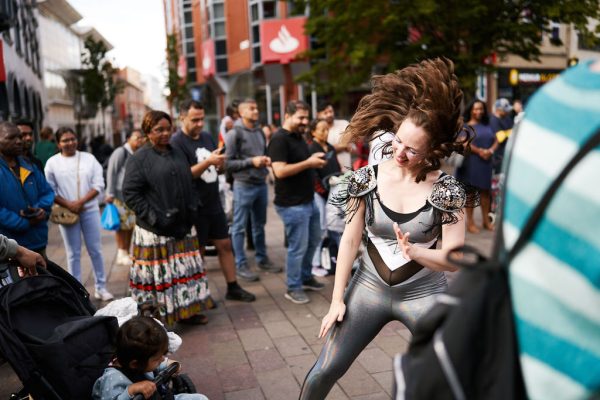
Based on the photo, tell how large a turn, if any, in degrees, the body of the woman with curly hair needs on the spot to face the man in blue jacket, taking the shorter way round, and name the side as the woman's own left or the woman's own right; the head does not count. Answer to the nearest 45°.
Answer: approximately 135° to the woman's own right

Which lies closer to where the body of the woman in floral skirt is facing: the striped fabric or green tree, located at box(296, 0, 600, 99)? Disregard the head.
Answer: the striped fabric

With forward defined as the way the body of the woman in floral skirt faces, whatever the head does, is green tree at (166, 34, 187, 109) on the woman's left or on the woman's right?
on the woman's left

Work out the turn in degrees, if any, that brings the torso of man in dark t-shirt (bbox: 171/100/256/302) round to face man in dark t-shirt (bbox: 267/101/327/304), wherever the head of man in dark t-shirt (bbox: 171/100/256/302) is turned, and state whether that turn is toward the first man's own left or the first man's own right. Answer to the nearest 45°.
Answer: approximately 45° to the first man's own left

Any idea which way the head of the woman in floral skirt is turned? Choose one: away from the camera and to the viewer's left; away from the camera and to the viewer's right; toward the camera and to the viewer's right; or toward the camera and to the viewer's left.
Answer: toward the camera and to the viewer's right

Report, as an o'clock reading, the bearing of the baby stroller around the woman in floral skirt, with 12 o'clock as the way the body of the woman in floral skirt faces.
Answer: The baby stroller is roughly at 2 o'clock from the woman in floral skirt.
